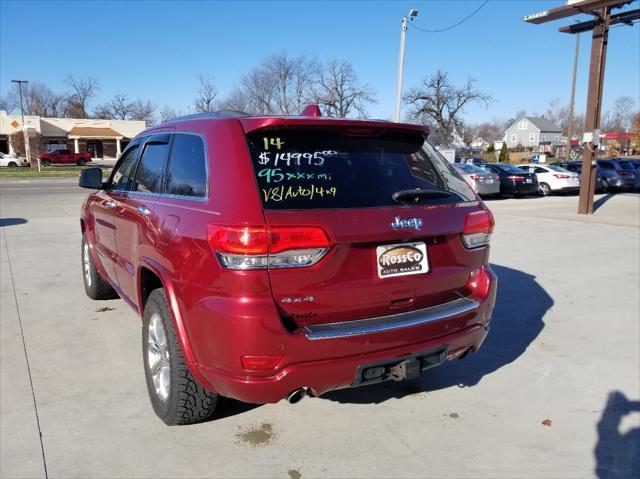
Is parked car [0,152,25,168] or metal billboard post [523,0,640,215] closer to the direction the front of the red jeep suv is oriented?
the parked car

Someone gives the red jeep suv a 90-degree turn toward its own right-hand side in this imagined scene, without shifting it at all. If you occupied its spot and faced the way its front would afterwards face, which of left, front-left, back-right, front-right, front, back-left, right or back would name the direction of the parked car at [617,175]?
front

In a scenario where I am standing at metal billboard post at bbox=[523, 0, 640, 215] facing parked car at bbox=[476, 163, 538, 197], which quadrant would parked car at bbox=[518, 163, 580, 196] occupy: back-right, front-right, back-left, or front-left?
front-right

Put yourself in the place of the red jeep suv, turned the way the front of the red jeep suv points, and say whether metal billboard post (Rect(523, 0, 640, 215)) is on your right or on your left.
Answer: on your right

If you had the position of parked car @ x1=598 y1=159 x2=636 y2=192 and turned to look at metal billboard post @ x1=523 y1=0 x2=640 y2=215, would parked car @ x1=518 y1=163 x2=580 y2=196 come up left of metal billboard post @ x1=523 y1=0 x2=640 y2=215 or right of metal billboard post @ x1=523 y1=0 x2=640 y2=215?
right

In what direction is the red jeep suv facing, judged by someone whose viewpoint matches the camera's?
facing away from the viewer and to the left of the viewer

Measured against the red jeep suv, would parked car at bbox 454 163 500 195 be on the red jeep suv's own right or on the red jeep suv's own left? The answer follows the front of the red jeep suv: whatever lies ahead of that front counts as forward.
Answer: on the red jeep suv's own right
